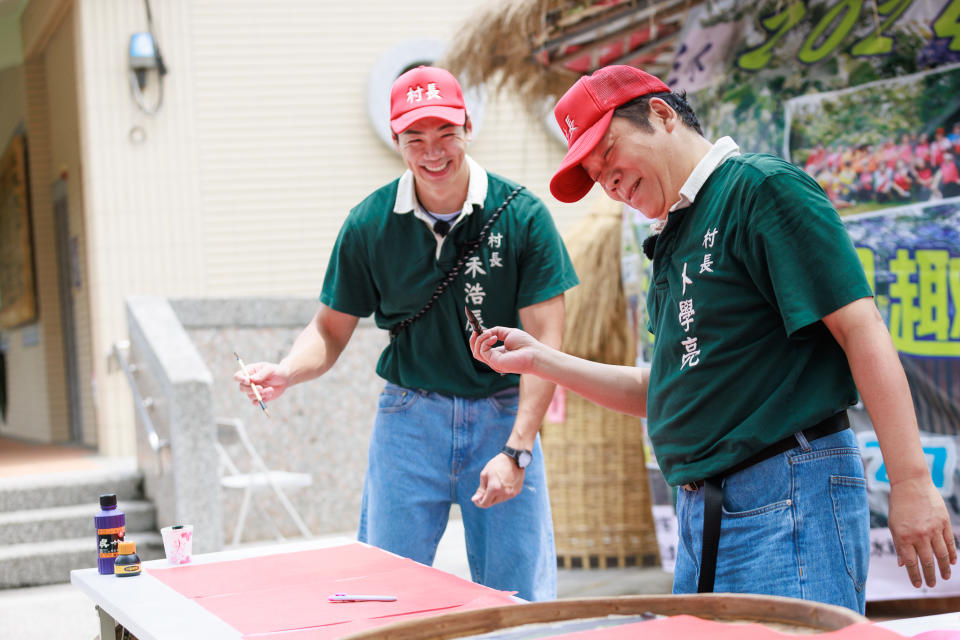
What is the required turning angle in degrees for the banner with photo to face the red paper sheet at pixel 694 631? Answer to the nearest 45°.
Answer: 0° — it already faces it

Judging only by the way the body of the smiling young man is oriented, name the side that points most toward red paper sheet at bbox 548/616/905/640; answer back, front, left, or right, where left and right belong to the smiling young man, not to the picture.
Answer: front

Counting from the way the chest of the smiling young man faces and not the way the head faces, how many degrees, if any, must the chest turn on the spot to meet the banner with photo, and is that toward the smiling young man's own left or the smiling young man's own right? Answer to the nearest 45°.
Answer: approximately 135° to the smiling young man's own left

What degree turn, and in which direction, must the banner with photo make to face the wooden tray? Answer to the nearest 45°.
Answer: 0° — it already faces it

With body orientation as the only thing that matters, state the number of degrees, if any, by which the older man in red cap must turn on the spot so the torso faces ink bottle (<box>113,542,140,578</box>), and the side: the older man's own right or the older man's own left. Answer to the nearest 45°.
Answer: approximately 45° to the older man's own right

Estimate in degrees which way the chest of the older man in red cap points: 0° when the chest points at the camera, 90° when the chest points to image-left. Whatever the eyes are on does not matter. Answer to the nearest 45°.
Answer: approximately 45°

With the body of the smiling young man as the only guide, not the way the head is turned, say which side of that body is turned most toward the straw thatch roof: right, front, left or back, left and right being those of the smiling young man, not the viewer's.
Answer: back

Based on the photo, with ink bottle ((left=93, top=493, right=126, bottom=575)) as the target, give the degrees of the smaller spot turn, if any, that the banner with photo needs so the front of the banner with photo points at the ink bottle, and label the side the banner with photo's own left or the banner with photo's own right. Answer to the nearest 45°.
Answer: approximately 45° to the banner with photo's own right

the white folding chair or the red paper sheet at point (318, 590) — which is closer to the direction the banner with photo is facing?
the red paper sheet

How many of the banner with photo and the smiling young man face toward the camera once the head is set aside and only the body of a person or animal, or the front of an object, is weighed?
2
